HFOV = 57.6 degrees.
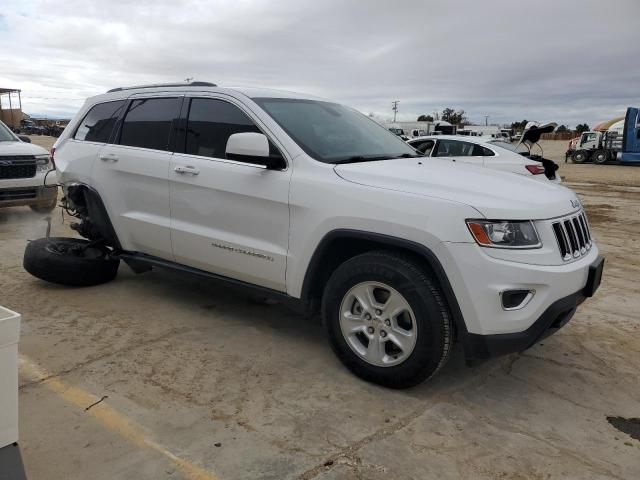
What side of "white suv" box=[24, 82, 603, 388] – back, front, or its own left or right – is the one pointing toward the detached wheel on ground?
back

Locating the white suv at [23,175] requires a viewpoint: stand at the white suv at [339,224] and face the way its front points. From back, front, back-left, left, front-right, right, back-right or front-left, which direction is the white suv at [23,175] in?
back

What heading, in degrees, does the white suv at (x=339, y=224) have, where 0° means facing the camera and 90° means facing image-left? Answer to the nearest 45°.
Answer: approximately 315°

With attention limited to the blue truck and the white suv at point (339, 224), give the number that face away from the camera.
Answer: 0

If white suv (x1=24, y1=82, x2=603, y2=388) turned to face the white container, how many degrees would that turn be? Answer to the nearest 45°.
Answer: approximately 90° to its right

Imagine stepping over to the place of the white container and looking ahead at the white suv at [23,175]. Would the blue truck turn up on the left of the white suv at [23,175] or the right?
right

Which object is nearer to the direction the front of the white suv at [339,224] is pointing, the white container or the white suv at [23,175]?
the white container

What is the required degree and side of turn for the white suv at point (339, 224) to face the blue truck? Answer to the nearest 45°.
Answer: approximately 90° to its left
